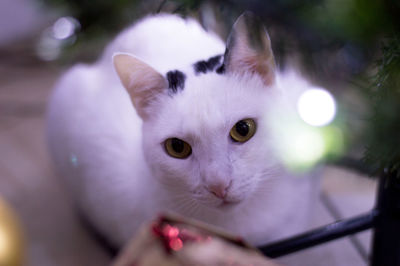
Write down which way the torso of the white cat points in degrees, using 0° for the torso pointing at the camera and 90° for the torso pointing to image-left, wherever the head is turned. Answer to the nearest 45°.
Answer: approximately 315°
